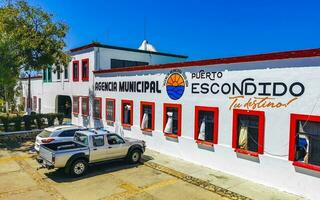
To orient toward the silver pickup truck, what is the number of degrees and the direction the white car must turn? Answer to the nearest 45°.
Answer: approximately 90° to its right

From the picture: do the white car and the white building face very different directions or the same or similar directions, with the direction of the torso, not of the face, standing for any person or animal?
very different directions

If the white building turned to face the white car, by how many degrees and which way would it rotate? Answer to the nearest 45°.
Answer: approximately 45° to its right

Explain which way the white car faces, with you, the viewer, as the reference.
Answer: facing away from the viewer and to the right of the viewer

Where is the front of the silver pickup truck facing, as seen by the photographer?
facing away from the viewer and to the right of the viewer
